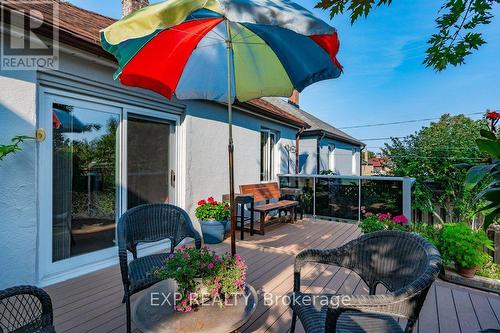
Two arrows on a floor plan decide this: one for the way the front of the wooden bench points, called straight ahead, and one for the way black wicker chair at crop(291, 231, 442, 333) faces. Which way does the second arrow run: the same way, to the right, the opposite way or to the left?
to the right

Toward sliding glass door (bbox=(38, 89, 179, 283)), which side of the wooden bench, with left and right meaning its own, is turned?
right

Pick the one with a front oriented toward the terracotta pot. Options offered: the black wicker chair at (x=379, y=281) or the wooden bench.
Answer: the wooden bench

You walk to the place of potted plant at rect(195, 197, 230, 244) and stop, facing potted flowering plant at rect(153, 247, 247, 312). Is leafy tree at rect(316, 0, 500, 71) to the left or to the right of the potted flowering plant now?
left

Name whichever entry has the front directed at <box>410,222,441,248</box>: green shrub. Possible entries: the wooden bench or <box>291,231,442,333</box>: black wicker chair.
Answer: the wooden bench

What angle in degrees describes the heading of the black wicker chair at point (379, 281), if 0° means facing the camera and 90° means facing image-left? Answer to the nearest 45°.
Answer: approximately 45°

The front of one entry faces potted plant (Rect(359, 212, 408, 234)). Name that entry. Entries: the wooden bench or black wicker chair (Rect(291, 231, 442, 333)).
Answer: the wooden bench

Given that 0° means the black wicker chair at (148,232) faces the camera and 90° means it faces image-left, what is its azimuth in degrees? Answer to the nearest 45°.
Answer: approximately 315°

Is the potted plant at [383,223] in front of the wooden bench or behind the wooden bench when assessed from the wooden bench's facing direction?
in front

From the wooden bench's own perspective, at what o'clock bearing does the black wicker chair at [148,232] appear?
The black wicker chair is roughly at 2 o'clock from the wooden bench.
